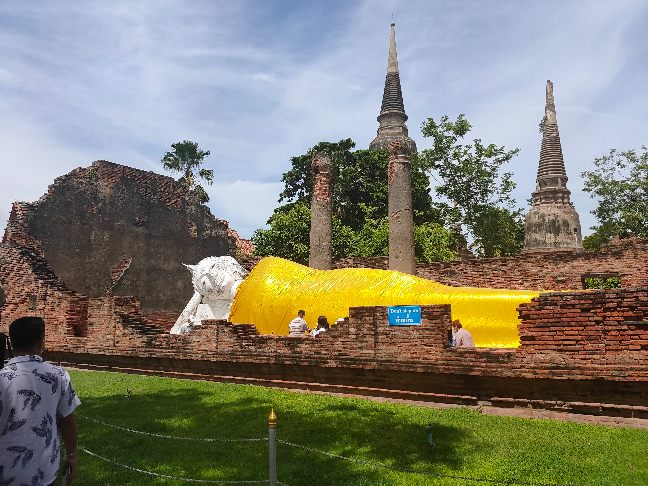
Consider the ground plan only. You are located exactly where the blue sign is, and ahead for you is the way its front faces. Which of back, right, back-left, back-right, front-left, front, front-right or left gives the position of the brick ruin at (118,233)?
back-right

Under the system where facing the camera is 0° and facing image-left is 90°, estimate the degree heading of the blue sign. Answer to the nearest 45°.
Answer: approximately 0°

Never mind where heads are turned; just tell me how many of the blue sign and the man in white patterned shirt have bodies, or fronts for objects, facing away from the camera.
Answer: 1

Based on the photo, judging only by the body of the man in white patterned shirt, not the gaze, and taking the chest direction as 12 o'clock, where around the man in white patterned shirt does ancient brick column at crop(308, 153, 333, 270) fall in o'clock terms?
The ancient brick column is roughly at 1 o'clock from the man in white patterned shirt.

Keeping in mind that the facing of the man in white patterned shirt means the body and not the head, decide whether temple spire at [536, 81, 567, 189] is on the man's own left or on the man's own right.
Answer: on the man's own right

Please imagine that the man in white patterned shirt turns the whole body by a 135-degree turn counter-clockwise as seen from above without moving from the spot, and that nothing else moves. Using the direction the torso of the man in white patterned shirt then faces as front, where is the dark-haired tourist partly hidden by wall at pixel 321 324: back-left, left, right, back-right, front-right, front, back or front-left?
back

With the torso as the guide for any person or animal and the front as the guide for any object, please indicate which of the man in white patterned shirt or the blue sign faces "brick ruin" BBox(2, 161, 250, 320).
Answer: the man in white patterned shirt

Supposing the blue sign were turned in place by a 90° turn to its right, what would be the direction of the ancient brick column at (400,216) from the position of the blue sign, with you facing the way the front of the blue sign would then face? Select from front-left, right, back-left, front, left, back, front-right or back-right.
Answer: right

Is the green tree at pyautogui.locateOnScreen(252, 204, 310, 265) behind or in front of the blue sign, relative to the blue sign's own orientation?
behind

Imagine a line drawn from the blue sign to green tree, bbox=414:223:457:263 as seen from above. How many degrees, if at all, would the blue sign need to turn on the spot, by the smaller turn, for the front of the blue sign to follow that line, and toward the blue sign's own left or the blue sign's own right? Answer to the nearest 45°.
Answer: approximately 180°

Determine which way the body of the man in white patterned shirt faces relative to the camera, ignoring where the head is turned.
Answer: away from the camera

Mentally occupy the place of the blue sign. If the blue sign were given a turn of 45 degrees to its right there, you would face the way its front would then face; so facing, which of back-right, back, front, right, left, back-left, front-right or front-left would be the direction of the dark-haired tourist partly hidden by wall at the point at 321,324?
right
